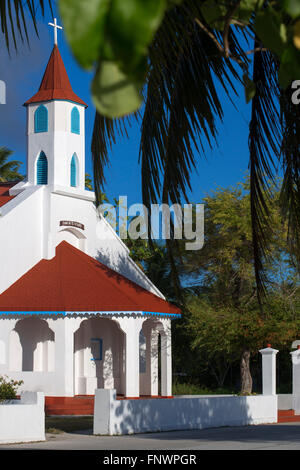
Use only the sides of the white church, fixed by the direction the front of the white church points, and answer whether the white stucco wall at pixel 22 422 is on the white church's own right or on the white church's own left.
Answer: on the white church's own right
